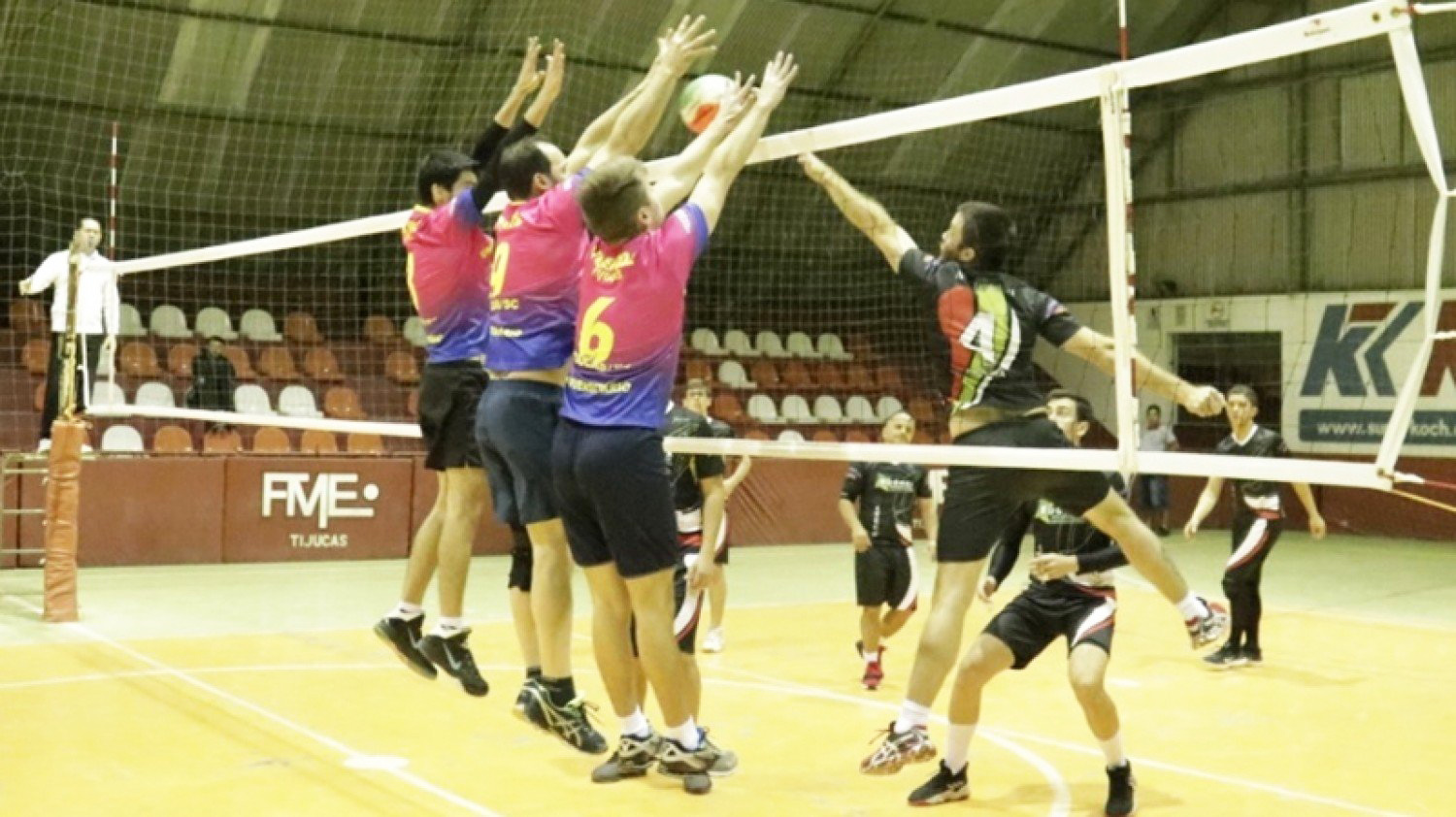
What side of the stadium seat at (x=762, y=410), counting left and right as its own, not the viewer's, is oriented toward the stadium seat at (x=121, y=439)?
right

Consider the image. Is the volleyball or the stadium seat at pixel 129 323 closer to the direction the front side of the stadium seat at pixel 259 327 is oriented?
the volleyball

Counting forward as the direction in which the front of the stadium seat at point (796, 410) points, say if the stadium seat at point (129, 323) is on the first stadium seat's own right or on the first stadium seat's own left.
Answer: on the first stadium seat's own right

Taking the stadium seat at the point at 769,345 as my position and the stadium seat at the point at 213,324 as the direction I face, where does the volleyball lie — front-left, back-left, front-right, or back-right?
front-left

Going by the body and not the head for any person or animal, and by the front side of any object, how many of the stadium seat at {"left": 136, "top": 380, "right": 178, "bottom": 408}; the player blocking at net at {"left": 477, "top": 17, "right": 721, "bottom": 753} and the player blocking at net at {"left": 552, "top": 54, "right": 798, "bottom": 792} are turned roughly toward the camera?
1

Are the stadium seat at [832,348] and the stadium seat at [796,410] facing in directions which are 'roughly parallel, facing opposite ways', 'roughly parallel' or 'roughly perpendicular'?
roughly parallel

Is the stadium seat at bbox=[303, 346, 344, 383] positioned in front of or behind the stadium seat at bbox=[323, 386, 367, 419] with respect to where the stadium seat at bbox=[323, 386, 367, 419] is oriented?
behind

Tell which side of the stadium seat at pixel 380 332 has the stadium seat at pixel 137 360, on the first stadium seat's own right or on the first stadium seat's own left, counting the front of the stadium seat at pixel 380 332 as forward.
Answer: on the first stadium seat's own right

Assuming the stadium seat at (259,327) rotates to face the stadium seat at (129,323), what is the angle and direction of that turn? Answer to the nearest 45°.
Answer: approximately 90° to its right

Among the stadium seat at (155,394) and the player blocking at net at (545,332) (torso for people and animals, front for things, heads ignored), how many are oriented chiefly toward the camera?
1

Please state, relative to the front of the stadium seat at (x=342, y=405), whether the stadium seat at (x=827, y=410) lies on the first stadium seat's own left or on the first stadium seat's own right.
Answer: on the first stadium seat's own left

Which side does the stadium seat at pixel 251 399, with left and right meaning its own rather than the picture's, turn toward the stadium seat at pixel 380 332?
left

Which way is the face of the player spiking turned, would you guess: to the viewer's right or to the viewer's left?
to the viewer's left

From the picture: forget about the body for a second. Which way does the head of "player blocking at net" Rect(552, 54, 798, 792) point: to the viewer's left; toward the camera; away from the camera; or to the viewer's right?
away from the camera

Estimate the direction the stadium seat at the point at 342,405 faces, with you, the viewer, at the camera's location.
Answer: facing the viewer and to the right of the viewer

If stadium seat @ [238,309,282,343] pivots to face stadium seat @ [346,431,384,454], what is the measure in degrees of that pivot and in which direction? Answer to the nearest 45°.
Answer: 0° — it already faces it

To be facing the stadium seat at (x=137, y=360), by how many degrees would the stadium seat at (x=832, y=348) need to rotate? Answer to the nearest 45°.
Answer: approximately 90° to its right

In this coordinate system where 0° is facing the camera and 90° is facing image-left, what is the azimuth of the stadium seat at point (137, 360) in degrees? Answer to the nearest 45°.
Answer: approximately 315°

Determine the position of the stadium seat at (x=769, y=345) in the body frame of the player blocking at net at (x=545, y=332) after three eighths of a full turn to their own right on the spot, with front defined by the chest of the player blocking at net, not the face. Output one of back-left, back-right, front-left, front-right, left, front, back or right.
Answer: back

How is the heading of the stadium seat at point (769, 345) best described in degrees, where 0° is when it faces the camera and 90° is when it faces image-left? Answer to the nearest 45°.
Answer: approximately 315°
